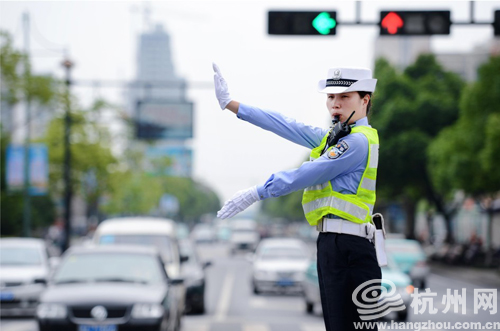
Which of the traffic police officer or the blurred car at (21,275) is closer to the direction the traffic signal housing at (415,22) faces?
the traffic police officer

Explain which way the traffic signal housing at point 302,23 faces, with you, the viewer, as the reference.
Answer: facing the viewer

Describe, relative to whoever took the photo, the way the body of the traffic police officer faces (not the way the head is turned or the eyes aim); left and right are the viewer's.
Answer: facing to the left of the viewer

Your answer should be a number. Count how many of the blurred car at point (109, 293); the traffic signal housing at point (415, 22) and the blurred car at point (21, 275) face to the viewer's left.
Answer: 0

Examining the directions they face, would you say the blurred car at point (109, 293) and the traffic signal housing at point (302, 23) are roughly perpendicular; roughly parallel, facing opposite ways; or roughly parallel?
roughly parallel

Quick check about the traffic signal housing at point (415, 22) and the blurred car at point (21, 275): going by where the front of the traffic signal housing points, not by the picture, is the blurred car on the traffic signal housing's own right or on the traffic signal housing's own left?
on the traffic signal housing's own right

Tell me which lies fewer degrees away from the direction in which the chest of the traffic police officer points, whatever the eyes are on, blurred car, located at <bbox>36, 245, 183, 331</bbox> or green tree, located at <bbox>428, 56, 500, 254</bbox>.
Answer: the blurred car

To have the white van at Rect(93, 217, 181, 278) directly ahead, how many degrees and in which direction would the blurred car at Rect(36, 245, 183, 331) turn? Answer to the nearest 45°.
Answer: approximately 180°

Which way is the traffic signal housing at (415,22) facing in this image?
toward the camera

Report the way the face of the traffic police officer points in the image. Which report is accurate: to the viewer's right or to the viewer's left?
to the viewer's left

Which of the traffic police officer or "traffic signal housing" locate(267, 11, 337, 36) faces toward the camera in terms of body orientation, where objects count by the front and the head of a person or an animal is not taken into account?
the traffic signal housing

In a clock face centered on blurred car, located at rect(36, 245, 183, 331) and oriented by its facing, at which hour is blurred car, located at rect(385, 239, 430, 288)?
blurred car, located at rect(385, 239, 430, 288) is roughly at 7 o'clock from blurred car, located at rect(36, 245, 183, 331).

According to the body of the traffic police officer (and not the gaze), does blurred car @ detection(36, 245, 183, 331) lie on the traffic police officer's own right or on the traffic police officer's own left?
on the traffic police officer's own right

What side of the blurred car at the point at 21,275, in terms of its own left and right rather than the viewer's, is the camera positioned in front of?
front

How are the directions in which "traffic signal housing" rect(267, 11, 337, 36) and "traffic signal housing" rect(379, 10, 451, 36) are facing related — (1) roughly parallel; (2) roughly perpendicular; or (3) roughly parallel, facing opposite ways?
roughly parallel

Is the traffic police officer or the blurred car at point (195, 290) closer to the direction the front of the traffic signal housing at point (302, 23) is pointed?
the traffic police officer

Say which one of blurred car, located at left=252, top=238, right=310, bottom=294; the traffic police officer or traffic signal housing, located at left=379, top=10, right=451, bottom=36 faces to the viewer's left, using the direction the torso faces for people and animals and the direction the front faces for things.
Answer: the traffic police officer
